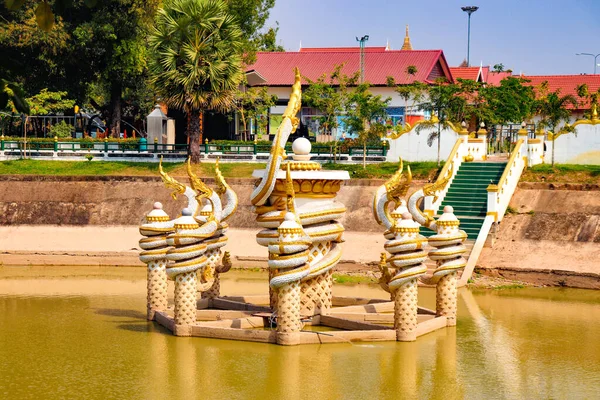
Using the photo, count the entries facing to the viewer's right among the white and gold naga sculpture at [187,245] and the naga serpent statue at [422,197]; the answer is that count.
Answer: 1

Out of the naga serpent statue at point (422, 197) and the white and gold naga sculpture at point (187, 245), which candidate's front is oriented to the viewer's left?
the white and gold naga sculpture

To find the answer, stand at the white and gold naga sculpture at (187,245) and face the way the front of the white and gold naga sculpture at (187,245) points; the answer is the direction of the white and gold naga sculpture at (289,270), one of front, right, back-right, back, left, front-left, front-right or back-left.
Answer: back-left

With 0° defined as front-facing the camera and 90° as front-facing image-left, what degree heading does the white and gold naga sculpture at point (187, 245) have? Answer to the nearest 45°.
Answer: approximately 90°

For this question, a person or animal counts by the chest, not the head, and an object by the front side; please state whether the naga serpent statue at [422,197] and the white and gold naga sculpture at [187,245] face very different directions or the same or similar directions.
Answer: very different directions

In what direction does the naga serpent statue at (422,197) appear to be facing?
to the viewer's right

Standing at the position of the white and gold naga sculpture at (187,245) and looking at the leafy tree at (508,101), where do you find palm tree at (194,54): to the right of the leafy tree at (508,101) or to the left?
left

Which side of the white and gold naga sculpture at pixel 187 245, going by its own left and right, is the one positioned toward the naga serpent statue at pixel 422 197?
back

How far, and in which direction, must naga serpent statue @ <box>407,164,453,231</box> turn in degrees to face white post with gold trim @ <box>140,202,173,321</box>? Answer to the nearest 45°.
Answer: approximately 180°

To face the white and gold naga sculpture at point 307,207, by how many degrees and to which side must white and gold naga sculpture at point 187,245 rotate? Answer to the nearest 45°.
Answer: approximately 180°
